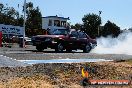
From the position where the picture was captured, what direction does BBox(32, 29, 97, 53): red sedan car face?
facing the viewer and to the left of the viewer
